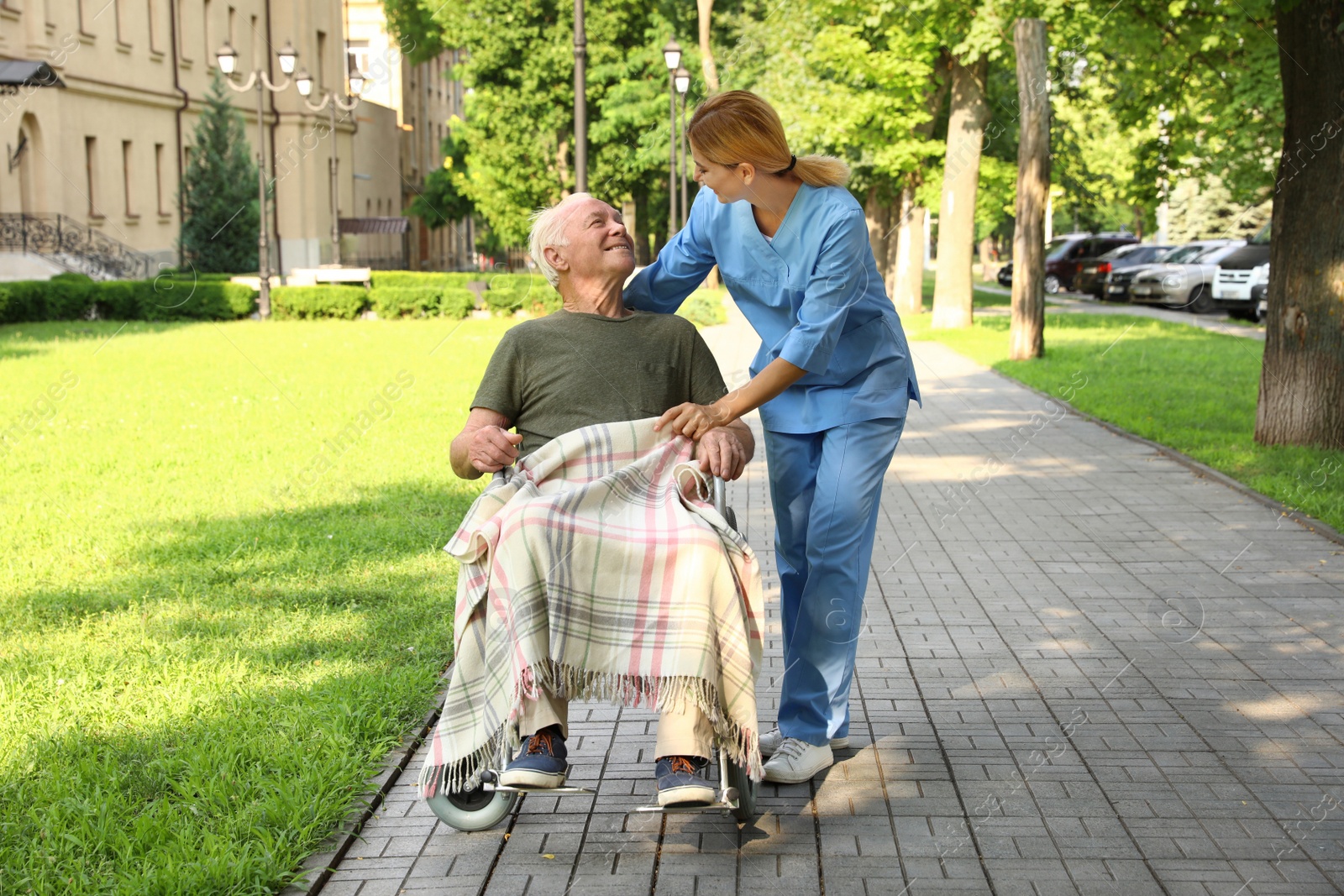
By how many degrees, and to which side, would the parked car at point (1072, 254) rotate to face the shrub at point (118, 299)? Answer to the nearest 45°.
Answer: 0° — it already faces it

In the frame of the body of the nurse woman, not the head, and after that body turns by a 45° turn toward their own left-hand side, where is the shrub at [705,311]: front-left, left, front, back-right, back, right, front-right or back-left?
back

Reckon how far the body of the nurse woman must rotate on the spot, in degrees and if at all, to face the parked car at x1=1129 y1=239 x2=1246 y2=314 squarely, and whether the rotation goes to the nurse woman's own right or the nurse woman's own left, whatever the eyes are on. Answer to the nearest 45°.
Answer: approximately 135° to the nurse woman's own right

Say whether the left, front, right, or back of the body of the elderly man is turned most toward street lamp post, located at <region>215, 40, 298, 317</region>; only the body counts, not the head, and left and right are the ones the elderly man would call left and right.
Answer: back

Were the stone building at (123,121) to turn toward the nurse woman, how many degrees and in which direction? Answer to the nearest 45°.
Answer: approximately 45° to its right

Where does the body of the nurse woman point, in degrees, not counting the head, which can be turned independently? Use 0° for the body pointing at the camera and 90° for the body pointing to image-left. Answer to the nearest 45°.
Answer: approximately 45°

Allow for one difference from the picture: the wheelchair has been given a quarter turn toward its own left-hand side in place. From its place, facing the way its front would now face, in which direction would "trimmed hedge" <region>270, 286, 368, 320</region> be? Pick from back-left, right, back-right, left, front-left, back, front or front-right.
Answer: left

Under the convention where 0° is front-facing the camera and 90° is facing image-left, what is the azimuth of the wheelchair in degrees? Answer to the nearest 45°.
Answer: approximately 0°

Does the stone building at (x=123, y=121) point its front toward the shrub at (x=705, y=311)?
yes

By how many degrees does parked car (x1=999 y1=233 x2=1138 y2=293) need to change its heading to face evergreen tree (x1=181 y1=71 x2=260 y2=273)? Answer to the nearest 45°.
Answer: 0° — it already faces it

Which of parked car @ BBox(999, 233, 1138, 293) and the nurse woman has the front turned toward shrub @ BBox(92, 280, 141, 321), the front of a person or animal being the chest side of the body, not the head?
the parked car

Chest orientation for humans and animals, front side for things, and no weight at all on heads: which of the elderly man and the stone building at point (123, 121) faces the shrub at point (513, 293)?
the stone building

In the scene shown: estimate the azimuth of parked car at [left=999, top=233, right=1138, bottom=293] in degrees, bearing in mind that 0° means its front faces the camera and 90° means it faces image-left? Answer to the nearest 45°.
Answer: approximately 45°
